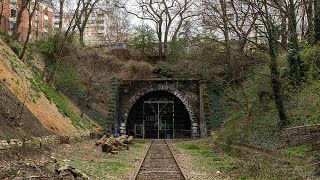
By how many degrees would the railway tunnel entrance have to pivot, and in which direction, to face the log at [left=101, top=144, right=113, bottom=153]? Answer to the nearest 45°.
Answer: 0° — it already faces it

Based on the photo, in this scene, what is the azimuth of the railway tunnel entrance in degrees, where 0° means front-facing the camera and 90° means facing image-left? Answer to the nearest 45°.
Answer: approximately 0°
